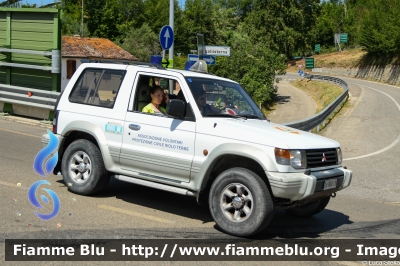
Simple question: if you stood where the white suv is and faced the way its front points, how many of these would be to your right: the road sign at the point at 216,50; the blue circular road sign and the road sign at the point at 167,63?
0

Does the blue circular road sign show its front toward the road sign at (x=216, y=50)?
no

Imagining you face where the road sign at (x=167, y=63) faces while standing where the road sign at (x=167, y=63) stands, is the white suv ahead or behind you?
ahead

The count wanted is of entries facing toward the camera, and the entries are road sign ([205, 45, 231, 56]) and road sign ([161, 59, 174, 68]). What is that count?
2

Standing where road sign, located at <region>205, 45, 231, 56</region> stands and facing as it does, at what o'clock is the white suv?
The white suv is roughly at 12 o'clock from the road sign.

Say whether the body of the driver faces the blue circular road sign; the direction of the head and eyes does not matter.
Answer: no

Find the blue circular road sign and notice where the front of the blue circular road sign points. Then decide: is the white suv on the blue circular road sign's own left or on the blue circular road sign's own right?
on the blue circular road sign's own left

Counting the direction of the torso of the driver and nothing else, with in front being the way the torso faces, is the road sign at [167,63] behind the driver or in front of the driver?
behind

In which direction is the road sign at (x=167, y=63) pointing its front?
toward the camera

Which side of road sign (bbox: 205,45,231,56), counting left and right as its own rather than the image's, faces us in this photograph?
front

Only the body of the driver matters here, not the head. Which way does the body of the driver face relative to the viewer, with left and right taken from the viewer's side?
facing the viewer and to the right of the viewer

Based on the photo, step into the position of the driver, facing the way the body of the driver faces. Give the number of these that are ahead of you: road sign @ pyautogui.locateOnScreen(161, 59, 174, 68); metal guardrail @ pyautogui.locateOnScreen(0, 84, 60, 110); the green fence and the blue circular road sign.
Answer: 0

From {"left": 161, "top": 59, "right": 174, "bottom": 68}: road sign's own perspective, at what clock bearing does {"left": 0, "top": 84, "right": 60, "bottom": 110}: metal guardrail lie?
The metal guardrail is roughly at 3 o'clock from the road sign.

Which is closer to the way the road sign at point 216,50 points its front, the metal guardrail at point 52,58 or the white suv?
the white suv

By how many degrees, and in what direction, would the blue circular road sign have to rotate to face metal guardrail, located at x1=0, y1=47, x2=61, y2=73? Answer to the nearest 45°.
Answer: approximately 45° to its right
